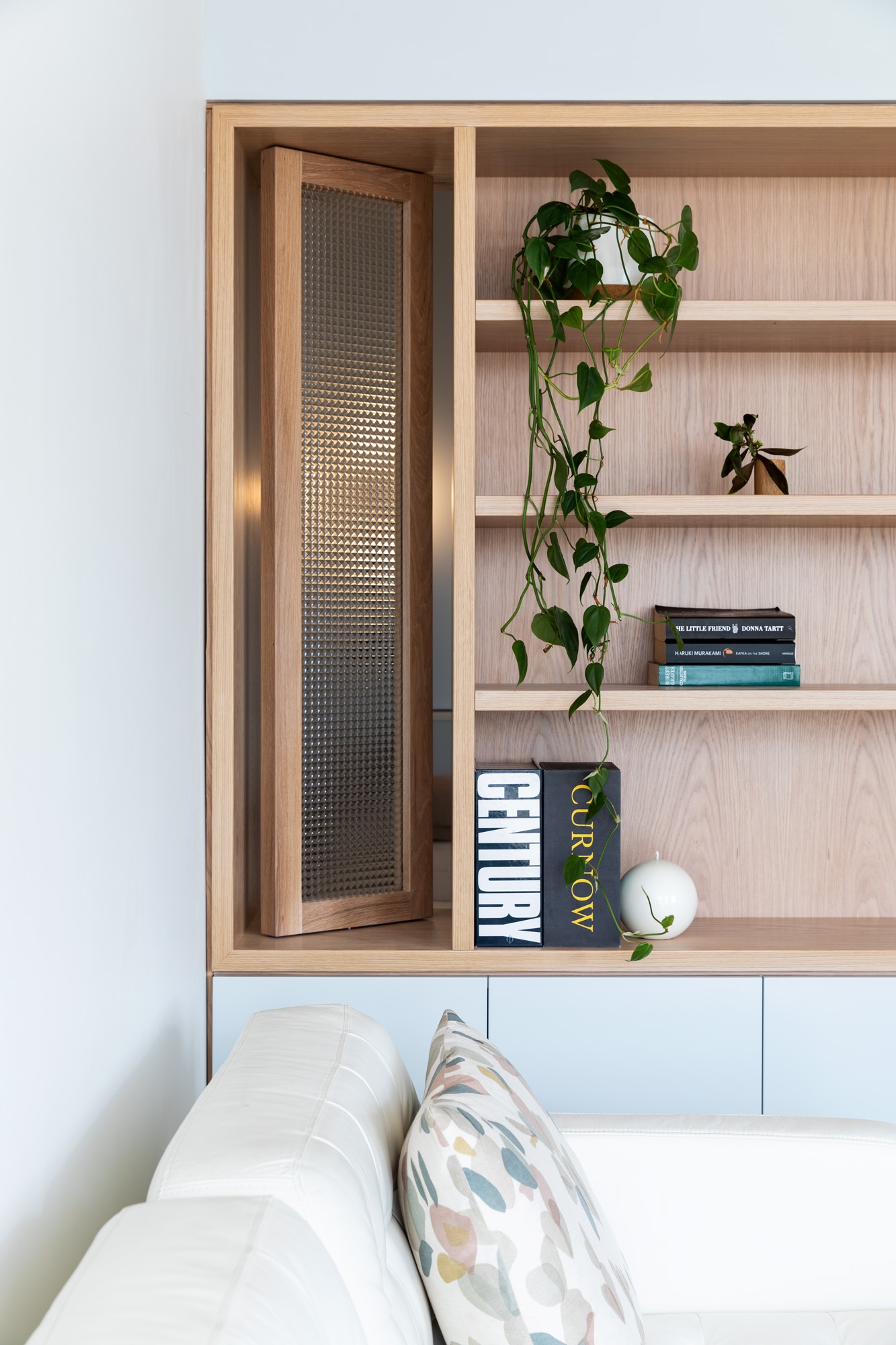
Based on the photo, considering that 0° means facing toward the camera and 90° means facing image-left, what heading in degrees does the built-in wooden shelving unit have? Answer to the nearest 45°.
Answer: approximately 0°

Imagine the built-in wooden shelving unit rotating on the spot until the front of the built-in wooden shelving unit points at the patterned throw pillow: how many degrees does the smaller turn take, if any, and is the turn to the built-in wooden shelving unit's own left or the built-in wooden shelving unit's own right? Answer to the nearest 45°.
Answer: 0° — it already faces it
